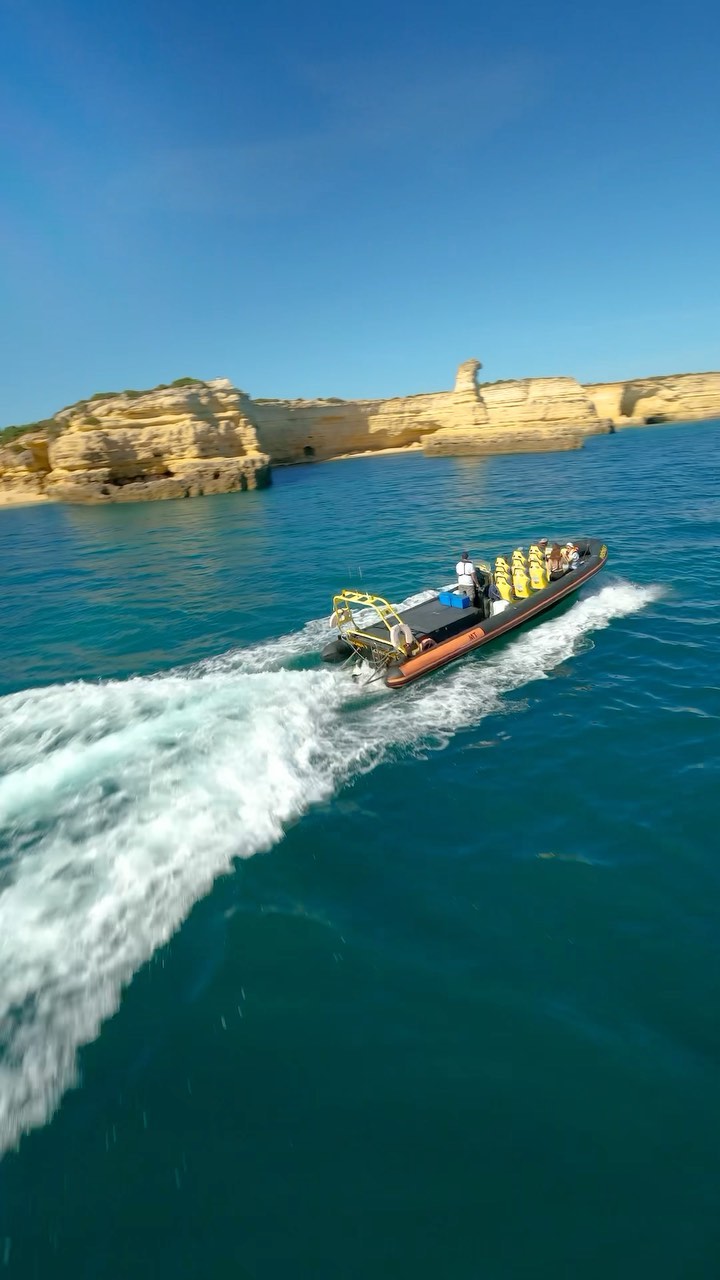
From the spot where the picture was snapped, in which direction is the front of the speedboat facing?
facing away from the viewer and to the right of the viewer

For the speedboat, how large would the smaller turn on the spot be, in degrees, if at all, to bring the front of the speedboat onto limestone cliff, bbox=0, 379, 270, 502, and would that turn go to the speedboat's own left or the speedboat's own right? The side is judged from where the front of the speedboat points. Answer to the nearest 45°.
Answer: approximately 90° to the speedboat's own left

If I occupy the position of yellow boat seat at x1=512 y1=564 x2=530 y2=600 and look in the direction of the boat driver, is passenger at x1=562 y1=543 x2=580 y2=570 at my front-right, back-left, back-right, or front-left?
back-right
